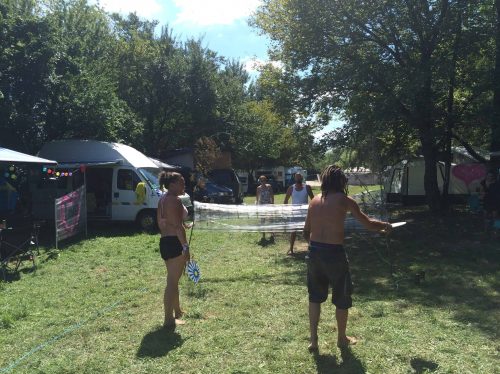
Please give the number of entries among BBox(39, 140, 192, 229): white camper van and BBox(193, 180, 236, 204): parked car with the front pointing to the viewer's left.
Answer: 0

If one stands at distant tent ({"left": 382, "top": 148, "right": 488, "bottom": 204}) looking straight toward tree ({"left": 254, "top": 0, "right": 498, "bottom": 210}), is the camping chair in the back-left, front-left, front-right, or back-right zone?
front-right

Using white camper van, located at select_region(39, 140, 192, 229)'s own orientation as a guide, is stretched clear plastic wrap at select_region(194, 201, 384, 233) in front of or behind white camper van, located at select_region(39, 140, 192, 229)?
in front

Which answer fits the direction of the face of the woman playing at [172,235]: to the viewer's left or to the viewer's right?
to the viewer's right

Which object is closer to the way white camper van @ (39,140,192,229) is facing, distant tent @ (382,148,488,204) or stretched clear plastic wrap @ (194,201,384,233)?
the stretched clear plastic wrap

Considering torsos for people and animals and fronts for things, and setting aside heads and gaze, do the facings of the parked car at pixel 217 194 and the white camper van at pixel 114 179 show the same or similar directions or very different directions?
same or similar directions

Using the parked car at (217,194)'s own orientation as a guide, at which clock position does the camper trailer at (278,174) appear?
The camper trailer is roughly at 8 o'clock from the parked car.

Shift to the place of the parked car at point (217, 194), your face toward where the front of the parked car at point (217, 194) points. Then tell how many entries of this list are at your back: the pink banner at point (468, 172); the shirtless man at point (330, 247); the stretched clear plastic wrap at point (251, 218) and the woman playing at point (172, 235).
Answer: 0

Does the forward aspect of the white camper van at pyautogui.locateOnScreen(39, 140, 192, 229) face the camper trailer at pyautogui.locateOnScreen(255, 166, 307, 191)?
no

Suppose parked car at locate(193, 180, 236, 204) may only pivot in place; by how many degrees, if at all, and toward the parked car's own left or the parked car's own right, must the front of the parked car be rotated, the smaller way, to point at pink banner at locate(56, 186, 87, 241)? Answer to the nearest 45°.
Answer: approximately 45° to the parked car's own right

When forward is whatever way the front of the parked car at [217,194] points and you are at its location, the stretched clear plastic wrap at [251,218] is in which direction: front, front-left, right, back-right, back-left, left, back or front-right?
front-right

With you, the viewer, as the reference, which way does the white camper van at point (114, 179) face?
facing the viewer and to the right of the viewer

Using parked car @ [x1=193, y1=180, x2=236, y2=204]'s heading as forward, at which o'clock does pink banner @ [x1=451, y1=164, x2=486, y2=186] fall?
The pink banner is roughly at 11 o'clock from the parked car.

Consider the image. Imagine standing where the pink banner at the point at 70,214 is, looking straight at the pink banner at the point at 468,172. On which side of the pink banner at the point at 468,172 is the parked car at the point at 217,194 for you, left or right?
left

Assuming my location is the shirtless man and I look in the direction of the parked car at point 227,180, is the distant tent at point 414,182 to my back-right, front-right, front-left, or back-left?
front-right

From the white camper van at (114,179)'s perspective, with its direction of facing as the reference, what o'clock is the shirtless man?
The shirtless man is roughly at 1 o'clock from the white camper van.
